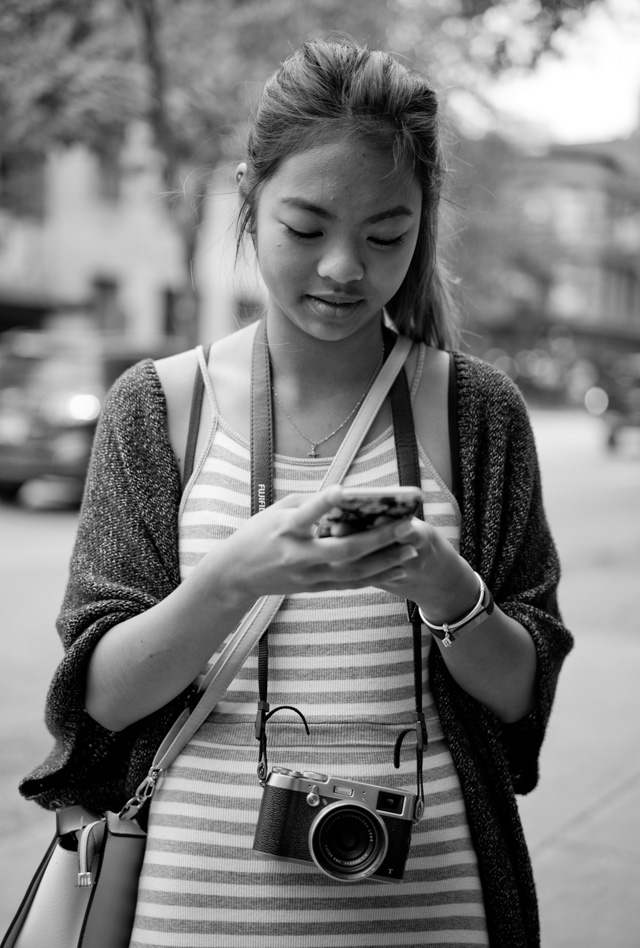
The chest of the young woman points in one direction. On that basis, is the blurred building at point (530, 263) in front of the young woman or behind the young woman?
behind

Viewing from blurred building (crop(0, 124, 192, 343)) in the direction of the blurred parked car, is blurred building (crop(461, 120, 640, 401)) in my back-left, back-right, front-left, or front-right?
back-left

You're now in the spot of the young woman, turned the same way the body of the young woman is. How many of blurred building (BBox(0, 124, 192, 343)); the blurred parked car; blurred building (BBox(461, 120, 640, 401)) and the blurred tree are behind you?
4

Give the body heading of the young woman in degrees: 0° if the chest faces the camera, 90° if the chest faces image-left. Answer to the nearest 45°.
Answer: approximately 0°

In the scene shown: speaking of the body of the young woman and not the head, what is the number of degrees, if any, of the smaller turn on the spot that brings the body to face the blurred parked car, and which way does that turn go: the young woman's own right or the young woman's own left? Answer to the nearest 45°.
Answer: approximately 180°

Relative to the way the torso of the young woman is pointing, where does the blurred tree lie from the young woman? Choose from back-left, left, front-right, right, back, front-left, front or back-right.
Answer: back

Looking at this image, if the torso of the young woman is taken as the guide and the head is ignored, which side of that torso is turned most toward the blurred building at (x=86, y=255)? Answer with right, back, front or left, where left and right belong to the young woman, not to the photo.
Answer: back
